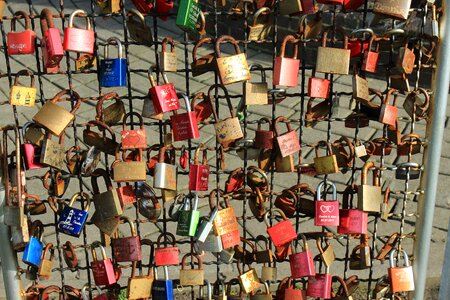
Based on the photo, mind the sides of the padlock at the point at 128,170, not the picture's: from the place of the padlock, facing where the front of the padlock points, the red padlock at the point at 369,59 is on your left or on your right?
on your left

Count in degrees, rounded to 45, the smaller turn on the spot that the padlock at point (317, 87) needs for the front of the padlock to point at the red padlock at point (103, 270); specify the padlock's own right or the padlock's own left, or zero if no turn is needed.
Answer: approximately 90° to the padlock's own right

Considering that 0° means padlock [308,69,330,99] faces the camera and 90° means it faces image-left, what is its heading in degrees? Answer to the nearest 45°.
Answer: approximately 0°

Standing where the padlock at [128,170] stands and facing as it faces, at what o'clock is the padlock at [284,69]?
the padlock at [284,69] is roughly at 9 o'clock from the padlock at [128,170].

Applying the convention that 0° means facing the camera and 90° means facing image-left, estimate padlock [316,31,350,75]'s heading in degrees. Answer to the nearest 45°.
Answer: approximately 0°
